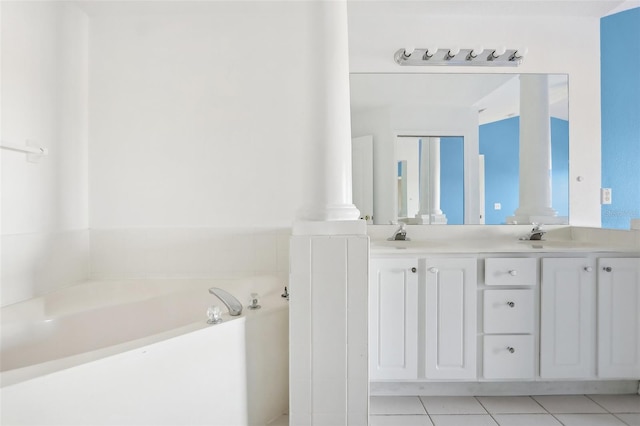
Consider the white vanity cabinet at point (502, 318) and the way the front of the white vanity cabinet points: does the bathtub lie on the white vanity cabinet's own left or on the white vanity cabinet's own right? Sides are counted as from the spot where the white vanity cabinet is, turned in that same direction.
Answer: on the white vanity cabinet's own right

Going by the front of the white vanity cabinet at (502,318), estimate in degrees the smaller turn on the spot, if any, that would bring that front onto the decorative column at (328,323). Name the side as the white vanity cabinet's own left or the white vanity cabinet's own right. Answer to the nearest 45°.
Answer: approximately 45° to the white vanity cabinet's own right

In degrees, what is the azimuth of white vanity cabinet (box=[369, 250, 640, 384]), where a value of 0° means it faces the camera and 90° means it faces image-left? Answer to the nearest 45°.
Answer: approximately 0°

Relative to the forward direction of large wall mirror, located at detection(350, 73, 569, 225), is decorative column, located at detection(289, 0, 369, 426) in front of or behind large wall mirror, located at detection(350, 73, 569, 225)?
in front

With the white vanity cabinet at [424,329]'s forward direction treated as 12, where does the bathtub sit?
The bathtub is roughly at 2 o'clock from the white vanity cabinet.

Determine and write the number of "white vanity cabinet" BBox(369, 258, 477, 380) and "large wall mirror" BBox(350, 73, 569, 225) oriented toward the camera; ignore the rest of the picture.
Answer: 2

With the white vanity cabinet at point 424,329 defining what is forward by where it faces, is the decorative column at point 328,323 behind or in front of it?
in front
